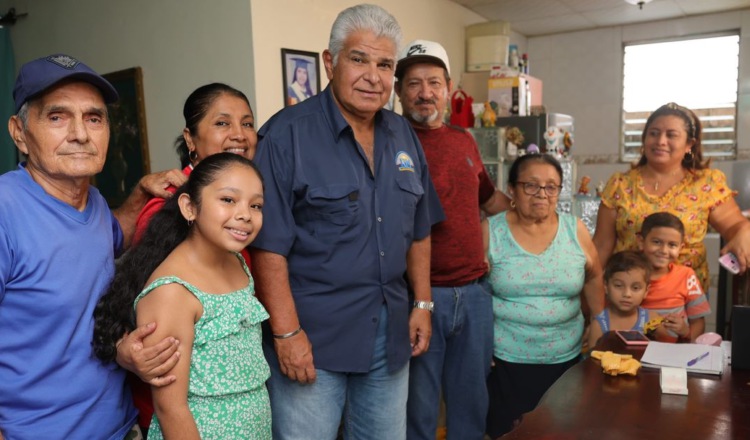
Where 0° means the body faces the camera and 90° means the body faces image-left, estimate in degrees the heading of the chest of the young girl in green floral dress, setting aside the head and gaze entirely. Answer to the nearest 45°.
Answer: approximately 315°

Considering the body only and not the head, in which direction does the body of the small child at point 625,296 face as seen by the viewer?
toward the camera

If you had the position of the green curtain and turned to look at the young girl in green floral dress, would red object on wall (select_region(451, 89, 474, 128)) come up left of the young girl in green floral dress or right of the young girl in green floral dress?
left

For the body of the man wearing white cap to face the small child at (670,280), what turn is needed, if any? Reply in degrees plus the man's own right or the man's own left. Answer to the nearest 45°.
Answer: approximately 90° to the man's own left

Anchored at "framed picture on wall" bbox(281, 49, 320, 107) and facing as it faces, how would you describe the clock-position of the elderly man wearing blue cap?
The elderly man wearing blue cap is roughly at 2 o'clock from the framed picture on wall.

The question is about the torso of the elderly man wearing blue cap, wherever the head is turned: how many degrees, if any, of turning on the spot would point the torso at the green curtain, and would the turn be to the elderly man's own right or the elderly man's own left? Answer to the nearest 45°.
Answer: approximately 135° to the elderly man's own left

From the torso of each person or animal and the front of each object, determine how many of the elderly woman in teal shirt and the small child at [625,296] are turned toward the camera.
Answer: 2

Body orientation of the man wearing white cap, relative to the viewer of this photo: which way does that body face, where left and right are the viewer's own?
facing the viewer

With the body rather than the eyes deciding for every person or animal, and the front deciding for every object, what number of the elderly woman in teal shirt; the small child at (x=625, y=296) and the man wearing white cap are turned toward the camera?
3

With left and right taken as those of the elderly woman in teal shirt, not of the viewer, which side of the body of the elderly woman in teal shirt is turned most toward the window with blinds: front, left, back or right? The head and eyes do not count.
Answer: back

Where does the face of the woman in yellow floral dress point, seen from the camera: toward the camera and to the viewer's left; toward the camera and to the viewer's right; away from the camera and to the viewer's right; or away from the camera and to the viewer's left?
toward the camera and to the viewer's left

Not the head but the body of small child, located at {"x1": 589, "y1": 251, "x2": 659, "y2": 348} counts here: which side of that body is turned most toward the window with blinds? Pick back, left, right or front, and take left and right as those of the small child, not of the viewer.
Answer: back

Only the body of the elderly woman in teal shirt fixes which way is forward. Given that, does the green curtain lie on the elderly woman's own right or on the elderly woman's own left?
on the elderly woman's own right

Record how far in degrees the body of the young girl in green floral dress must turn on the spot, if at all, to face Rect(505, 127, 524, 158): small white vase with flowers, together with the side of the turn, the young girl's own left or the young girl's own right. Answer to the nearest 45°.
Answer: approximately 90° to the young girl's own left

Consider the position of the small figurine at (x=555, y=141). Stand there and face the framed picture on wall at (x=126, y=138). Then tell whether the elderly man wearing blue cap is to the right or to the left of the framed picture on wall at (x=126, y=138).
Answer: left

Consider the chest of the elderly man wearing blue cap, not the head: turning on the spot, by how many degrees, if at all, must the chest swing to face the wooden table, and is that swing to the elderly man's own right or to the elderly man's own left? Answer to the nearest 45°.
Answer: approximately 45° to the elderly man's own left
